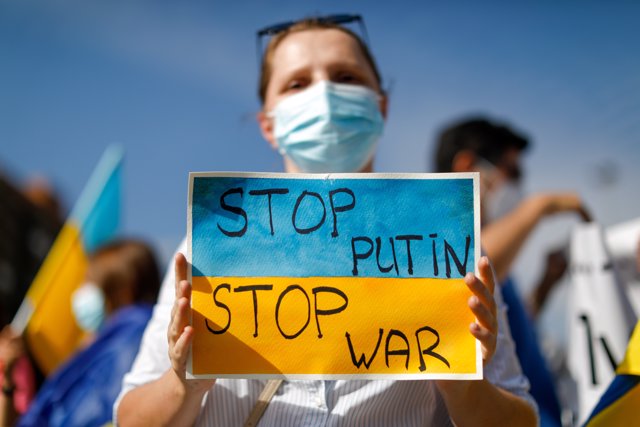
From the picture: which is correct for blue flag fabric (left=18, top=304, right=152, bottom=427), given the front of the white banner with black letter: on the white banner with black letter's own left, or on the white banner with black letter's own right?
on the white banner with black letter's own right

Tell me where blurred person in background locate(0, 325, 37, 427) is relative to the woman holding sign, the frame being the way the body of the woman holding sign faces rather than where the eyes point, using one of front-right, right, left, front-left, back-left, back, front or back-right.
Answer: back-right

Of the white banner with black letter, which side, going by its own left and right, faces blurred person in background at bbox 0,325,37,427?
right

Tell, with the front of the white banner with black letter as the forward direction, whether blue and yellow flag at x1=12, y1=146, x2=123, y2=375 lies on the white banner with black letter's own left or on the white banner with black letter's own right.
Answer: on the white banner with black letter's own right

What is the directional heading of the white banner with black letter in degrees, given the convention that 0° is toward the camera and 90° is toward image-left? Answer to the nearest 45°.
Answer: approximately 0°

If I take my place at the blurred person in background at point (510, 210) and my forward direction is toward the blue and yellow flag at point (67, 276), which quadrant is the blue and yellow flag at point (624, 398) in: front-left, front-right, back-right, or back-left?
back-left
